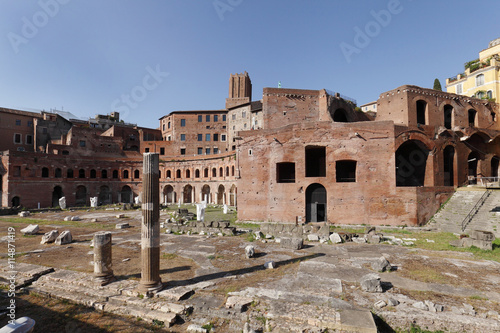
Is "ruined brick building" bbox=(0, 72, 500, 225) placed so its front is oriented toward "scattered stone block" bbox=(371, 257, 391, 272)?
yes

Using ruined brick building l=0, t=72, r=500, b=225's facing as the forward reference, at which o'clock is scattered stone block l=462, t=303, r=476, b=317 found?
The scattered stone block is roughly at 12 o'clock from the ruined brick building.

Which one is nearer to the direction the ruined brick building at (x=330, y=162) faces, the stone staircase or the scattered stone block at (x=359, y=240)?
the scattered stone block

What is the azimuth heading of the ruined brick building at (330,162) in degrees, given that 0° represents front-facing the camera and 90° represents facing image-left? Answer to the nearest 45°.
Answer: approximately 0°
